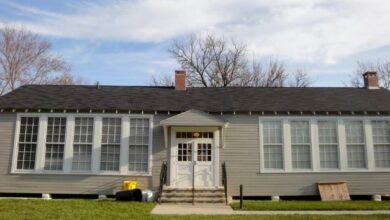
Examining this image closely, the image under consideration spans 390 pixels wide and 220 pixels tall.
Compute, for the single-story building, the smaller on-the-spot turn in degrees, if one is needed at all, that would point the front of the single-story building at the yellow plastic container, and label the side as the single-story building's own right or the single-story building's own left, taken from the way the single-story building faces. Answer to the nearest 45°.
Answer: approximately 90° to the single-story building's own right

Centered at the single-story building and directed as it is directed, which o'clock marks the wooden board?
The wooden board is roughly at 9 o'clock from the single-story building.

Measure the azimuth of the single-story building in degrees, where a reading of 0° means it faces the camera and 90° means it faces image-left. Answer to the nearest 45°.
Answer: approximately 0°
